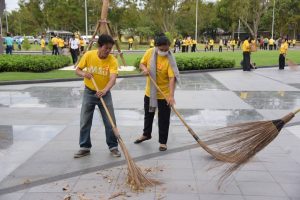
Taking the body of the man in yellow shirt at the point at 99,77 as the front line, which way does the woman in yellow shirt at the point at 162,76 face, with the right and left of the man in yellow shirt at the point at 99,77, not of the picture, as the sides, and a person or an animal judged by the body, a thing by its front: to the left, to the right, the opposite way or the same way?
the same way

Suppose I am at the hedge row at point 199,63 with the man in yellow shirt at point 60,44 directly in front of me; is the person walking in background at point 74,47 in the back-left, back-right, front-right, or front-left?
front-left

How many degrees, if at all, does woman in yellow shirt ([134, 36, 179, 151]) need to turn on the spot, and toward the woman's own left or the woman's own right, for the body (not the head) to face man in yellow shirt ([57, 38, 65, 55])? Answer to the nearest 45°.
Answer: approximately 180°

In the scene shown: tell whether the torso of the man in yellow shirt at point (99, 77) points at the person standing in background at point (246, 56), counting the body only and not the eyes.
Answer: no

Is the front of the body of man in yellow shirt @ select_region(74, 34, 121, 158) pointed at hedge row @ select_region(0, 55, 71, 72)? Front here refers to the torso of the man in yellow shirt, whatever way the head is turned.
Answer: no

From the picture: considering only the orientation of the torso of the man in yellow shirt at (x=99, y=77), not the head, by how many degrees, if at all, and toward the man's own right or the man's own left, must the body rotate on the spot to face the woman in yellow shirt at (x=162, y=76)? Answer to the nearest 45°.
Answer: approximately 90° to the man's own left

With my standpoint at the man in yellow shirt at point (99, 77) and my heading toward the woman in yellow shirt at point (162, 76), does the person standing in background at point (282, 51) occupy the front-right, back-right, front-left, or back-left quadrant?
front-left

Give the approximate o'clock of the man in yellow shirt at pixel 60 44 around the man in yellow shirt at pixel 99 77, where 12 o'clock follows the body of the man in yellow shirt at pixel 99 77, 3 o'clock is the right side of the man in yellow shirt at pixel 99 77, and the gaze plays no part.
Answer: the man in yellow shirt at pixel 60 44 is roughly at 6 o'clock from the man in yellow shirt at pixel 99 77.

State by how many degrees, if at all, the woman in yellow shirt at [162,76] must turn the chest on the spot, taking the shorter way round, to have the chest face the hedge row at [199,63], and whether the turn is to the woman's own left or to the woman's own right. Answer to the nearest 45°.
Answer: approximately 180°

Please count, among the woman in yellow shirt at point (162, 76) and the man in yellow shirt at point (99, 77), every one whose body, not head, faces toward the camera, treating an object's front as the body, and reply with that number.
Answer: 2

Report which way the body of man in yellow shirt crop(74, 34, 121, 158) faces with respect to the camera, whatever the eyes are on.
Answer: toward the camera

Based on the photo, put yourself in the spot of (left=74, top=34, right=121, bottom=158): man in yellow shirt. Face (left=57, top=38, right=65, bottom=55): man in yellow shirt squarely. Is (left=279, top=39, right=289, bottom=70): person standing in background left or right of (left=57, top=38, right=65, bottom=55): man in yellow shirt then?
right

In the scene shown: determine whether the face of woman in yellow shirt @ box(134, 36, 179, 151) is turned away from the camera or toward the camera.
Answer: toward the camera

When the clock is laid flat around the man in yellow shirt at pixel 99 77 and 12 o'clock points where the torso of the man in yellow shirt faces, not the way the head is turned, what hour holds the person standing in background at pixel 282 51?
The person standing in background is roughly at 7 o'clock from the man in yellow shirt.

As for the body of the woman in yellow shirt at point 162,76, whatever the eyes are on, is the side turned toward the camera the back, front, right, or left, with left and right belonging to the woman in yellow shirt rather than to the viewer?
front
